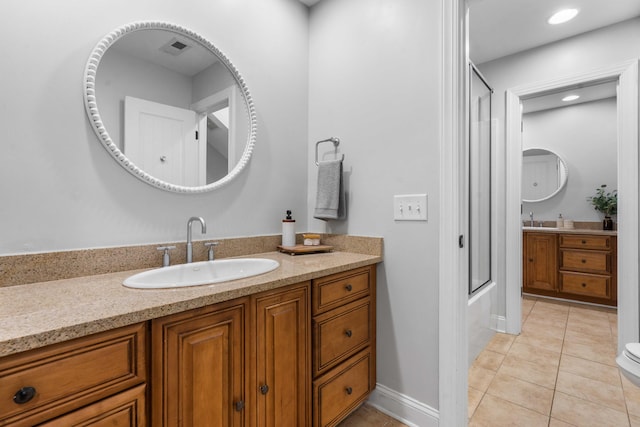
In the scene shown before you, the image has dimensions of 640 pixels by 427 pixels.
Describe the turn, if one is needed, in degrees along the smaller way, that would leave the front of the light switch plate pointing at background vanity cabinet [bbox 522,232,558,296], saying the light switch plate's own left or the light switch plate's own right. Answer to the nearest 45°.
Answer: approximately 180°

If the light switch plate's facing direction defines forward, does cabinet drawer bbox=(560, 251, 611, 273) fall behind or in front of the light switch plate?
behind

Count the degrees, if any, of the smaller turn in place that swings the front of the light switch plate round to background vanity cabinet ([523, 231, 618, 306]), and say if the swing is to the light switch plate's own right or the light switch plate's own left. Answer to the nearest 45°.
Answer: approximately 180°

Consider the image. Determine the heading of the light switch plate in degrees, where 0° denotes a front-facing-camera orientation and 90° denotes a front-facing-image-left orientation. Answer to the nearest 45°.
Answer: approximately 45°

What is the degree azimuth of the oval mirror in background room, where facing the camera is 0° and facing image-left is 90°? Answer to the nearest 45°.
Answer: approximately 0°

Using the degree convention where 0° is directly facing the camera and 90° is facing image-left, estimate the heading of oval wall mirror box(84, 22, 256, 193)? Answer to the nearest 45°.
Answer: approximately 315°

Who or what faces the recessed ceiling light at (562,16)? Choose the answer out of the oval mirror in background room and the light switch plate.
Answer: the oval mirror in background room

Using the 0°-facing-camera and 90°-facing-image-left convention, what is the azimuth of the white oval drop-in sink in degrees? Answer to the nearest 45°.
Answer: approximately 315°
